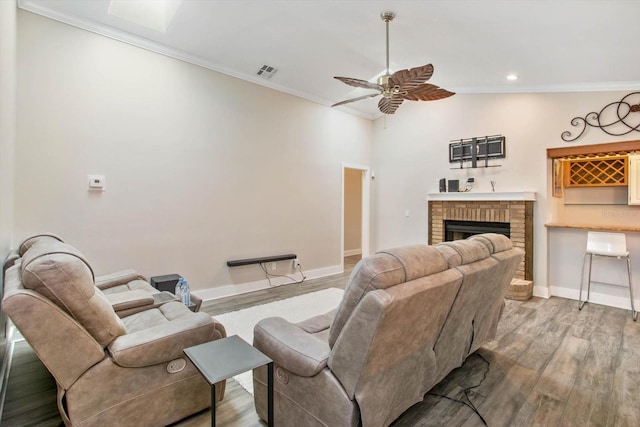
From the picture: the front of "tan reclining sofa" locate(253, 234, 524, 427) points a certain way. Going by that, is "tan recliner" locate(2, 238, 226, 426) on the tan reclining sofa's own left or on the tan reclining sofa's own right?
on the tan reclining sofa's own left

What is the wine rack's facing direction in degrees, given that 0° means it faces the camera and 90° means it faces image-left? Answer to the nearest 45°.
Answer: approximately 0°

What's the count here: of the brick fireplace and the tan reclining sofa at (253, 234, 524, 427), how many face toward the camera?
1

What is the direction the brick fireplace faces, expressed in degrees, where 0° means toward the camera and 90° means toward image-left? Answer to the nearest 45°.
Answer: approximately 0°

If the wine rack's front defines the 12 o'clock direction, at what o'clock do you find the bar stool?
The bar stool is roughly at 12 o'clock from the wine rack.

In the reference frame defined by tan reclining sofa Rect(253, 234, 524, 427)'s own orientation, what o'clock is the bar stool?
The bar stool is roughly at 3 o'clock from the tan reclining sofa.

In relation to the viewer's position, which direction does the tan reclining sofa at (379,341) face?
facing away from the viewer and to the left of the viewer

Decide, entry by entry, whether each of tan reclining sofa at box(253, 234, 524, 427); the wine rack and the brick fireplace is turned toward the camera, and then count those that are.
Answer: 2

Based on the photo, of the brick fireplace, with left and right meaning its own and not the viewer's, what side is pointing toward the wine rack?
left
